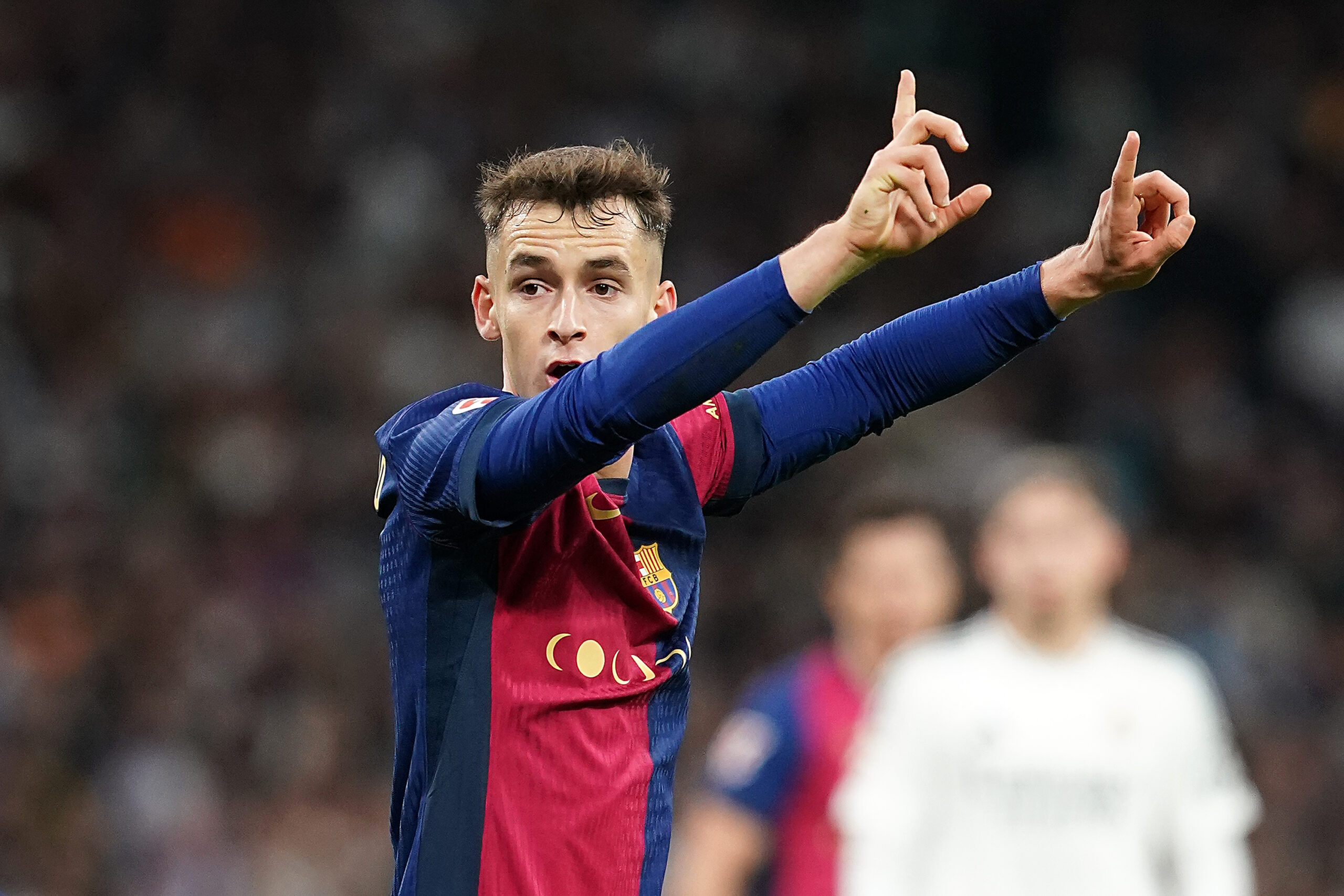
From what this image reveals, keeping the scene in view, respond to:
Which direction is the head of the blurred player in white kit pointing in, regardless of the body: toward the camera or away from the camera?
toward the camera

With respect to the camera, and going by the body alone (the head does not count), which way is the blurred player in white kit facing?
toward the camera

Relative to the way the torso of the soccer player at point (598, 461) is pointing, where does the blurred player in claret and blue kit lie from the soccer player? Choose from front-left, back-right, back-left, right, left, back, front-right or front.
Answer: back-left

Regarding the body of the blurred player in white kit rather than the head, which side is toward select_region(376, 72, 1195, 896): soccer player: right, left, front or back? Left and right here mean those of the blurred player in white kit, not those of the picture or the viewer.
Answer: front

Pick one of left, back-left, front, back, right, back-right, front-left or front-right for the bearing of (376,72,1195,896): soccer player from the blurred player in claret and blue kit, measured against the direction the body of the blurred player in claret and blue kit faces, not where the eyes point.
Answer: front-right

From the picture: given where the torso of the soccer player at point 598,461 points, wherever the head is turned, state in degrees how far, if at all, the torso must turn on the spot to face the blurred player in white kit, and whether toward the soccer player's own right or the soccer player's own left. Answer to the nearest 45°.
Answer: approximately 135° to the soccer player's own left

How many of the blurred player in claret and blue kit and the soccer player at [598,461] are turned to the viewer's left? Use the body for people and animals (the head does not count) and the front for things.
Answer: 0

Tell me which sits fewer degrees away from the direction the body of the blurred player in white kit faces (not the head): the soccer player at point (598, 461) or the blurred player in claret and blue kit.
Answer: the soccer player
